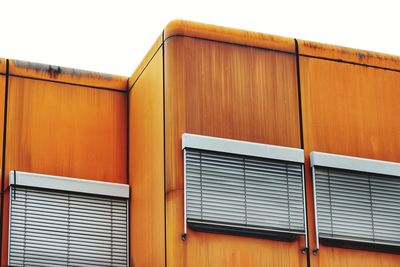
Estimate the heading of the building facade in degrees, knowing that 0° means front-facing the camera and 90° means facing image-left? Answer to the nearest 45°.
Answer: approximately 0°
